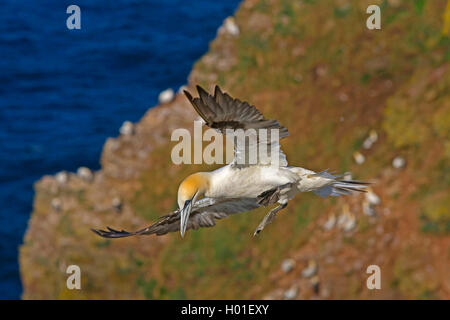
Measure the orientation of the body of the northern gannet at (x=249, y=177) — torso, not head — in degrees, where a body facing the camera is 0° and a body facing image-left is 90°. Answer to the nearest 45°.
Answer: approximately 90°
